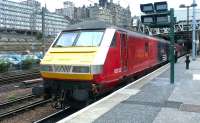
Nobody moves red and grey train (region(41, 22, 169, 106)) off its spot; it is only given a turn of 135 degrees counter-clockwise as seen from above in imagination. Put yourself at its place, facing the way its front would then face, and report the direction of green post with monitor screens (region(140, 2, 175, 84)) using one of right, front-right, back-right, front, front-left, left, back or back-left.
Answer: front-left

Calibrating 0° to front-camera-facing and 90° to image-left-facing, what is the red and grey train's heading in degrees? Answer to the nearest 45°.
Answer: approximately 45°
